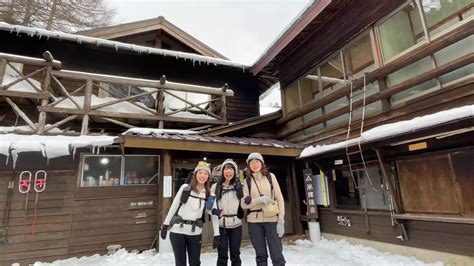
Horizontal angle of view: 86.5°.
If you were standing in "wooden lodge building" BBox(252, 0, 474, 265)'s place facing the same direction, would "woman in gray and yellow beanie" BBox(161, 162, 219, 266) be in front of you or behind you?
in front

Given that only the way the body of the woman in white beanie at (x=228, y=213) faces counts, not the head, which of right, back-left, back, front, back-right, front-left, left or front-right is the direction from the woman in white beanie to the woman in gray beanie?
left

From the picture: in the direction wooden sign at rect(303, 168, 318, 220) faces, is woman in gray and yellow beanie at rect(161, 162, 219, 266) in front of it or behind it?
in front

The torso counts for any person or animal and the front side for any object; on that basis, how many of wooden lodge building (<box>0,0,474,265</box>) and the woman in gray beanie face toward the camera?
2

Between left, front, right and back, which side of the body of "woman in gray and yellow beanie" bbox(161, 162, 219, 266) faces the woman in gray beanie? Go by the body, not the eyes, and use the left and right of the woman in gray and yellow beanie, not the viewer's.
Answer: left

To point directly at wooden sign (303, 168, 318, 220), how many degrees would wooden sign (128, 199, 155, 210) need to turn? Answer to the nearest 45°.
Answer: approximately 90° to its left

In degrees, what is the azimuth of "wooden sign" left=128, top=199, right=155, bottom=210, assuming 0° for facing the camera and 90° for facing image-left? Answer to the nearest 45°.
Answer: approximately 0°

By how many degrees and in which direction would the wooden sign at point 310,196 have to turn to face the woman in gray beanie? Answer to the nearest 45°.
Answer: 0° — it already faces them
